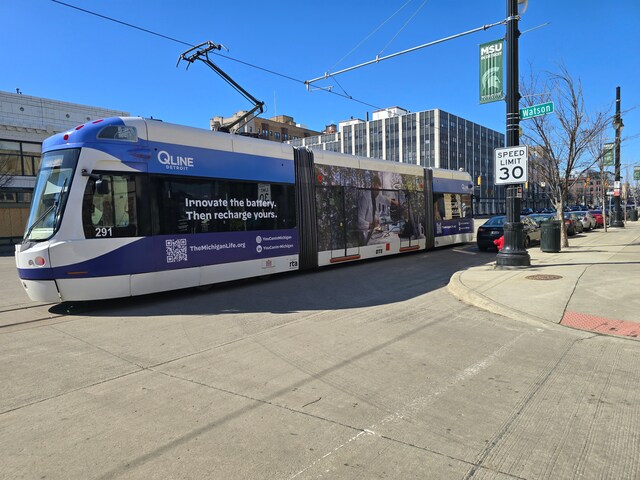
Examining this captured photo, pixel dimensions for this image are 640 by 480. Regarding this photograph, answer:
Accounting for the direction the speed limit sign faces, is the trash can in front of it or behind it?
behind

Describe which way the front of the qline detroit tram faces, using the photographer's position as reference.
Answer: facing the viewer and to the left of the viewer

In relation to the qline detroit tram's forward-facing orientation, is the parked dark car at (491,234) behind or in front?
behind

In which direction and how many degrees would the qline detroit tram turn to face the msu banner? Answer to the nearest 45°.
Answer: approximately 135° to its left

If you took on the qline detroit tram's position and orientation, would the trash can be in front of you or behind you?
behind

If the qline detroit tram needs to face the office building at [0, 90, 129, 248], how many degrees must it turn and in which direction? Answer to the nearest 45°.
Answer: approximately 90° to its right

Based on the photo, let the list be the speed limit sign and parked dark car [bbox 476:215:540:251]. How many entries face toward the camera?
1

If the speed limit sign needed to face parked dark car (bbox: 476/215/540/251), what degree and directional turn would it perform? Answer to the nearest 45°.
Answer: approximately 180°

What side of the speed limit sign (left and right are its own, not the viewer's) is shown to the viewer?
front
